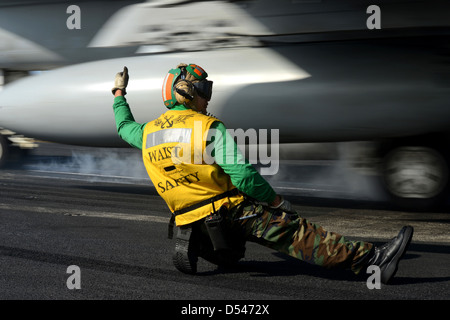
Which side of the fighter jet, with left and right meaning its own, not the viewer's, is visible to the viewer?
left
